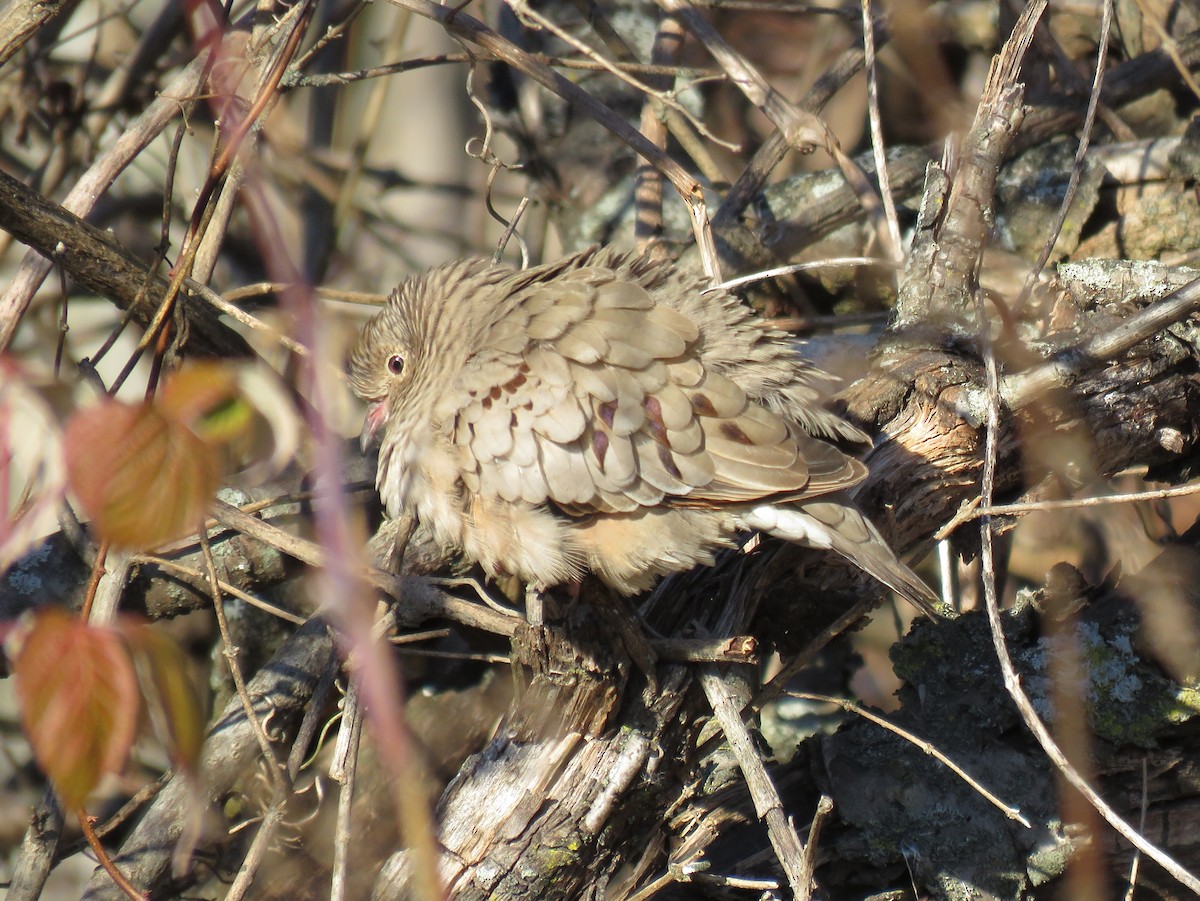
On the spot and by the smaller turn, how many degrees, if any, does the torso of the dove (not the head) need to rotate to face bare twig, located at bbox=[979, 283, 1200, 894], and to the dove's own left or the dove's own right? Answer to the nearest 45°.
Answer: approximately 135° to the dove's own left

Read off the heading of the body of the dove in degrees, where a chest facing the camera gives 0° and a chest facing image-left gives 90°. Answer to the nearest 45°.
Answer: approximately 90°

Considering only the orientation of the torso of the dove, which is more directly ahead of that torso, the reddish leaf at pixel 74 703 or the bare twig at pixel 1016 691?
the reddish leaf

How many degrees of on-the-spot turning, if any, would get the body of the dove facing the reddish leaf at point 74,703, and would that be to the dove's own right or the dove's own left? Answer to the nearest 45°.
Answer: approximately 45° to the dove's own left

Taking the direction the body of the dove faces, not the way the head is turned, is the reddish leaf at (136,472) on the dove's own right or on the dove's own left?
on the dove's own left
